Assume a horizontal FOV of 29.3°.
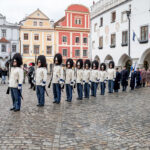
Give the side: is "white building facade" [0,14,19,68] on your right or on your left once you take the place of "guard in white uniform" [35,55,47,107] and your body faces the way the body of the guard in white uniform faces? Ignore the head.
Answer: on your right

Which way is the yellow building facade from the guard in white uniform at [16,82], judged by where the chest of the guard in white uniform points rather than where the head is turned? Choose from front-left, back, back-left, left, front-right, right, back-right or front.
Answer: back-right

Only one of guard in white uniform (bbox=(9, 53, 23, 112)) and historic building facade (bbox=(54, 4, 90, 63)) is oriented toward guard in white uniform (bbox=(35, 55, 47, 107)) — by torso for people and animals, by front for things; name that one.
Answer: the historic building facade

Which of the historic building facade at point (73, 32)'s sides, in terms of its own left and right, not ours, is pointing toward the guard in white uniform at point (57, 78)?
front

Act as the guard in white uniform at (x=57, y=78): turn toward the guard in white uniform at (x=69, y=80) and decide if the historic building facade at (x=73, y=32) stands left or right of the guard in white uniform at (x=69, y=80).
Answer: left

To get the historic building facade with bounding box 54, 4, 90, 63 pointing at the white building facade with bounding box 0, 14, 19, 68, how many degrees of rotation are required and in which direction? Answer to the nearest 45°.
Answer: approximately 90° to its right

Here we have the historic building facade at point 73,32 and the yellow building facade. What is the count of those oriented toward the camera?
2

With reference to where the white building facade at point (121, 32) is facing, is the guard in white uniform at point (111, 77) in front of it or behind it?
in front

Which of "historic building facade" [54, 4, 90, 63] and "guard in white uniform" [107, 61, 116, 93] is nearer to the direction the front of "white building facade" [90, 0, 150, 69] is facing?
the guard in white uniform

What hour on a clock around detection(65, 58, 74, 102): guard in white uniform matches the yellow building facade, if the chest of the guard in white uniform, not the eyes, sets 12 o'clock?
The yellow building facade is roughly at 4 o'clock from the guard in white uniform.
